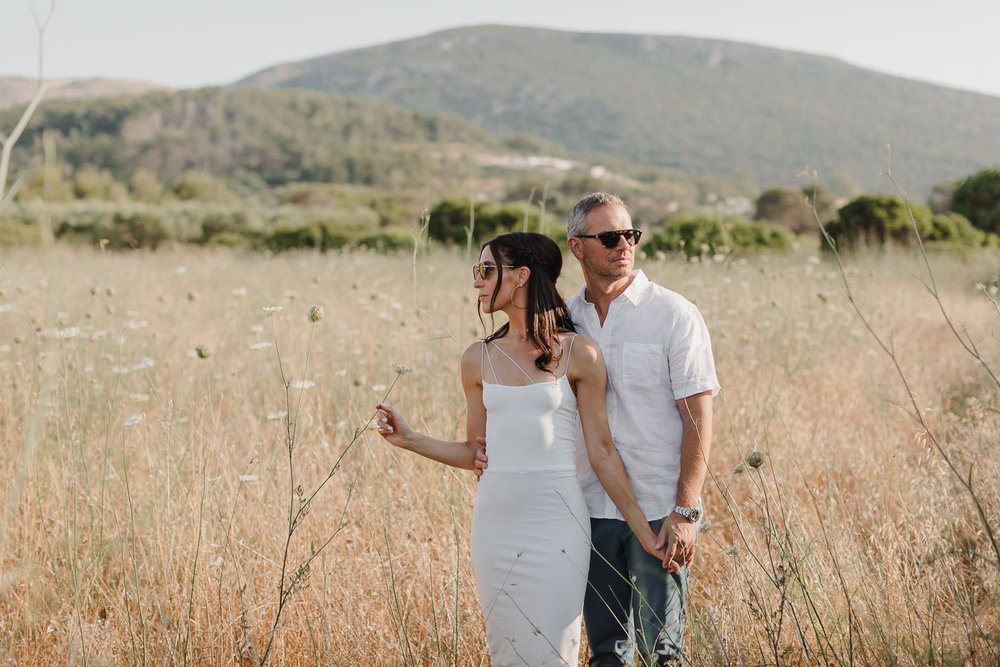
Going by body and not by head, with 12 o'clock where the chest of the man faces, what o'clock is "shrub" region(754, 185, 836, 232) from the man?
The shrub is roughly at 5 o'clock from the man.

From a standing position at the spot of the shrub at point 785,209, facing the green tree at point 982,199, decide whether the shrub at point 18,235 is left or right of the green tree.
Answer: right

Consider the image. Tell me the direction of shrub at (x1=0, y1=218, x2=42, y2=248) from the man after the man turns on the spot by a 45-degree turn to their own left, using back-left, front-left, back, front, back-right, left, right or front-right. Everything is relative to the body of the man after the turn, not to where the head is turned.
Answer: back-right

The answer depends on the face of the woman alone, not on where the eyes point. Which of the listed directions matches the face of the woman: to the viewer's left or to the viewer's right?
to the viewer's left
